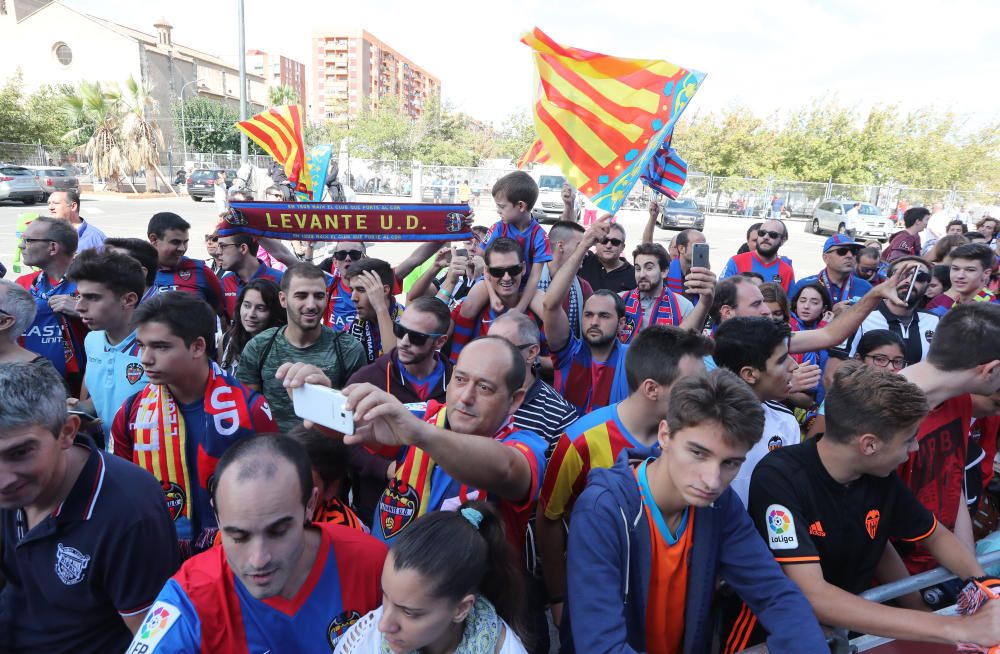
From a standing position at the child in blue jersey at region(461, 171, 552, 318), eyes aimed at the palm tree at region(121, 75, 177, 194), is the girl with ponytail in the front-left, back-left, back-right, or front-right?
back-left

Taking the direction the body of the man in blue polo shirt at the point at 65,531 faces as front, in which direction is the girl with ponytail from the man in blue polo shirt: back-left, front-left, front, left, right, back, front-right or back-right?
left

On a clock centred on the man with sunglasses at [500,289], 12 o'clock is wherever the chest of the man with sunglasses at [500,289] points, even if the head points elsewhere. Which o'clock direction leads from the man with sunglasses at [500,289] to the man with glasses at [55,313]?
the man with glasses at [55,313] is roughly at 3 o'clock from the man with sunglasses at [500,289].

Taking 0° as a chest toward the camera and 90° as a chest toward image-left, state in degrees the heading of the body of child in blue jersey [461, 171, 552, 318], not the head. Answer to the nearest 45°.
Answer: approximately 45°

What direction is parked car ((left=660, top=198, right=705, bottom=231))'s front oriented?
toward the camera

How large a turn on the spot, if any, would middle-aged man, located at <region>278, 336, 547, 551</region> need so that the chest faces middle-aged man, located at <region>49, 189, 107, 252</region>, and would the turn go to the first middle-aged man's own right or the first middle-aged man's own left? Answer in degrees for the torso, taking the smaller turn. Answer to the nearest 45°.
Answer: approximately 90° to the first middle-aged man's own right

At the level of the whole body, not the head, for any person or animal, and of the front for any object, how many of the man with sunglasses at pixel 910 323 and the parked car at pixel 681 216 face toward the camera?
2

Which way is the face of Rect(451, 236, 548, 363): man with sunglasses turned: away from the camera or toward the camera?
toward the camera

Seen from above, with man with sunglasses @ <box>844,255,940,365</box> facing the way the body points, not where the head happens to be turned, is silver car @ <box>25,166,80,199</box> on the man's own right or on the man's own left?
on the man's own right

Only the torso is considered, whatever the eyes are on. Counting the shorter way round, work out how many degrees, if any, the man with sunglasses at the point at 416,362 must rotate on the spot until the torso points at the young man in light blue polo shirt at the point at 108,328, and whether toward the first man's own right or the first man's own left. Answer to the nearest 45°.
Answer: approximately 45° to the first man's own right

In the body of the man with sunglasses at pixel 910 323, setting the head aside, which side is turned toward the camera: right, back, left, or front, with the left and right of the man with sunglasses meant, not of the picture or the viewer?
front

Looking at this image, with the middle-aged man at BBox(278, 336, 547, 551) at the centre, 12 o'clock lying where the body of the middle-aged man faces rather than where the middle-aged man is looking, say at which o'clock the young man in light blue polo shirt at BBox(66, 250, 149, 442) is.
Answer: The young man in light blue polo shirt is roughly at 3 o'clock from the middle-aged man.

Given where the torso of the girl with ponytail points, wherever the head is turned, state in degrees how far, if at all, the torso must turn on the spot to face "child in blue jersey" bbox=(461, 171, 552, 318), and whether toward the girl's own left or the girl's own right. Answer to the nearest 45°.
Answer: approximately 135° to the girl's own right

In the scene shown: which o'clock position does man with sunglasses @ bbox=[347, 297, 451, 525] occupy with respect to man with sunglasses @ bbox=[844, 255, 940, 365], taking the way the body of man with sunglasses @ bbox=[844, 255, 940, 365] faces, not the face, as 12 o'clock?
man with sunglasses @ bbox=[347, 297, 451, 525] is roughly at 1 o'clock from man with sunglasses @ bbox=[844, 255, 940, 365].

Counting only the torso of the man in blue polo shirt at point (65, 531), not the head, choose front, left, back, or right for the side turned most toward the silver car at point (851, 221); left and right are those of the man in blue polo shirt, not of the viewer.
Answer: back

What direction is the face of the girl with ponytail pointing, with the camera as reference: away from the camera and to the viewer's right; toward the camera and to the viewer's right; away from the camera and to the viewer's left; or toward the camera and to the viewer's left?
toward the camera and to the viewer's left
